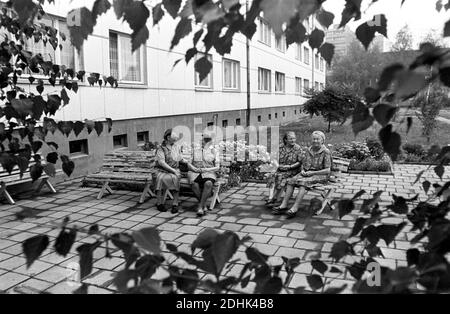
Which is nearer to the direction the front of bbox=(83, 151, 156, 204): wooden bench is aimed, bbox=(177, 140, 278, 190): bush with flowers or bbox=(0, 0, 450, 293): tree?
the tree

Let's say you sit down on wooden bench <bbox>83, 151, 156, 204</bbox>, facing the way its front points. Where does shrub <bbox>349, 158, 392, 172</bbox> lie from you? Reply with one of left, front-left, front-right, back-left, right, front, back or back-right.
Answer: back-left

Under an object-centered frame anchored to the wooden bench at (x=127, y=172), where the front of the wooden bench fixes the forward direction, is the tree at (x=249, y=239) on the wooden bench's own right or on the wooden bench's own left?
on the wooden bench's own left

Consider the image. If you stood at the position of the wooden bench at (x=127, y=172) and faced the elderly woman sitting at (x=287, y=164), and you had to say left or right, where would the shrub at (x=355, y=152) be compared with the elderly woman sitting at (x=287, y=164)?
left

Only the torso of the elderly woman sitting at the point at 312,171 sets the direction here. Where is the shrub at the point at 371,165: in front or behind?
behind

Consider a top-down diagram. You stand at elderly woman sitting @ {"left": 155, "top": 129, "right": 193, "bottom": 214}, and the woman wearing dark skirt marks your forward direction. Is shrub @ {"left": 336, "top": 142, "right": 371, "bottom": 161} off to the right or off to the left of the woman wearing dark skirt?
left
